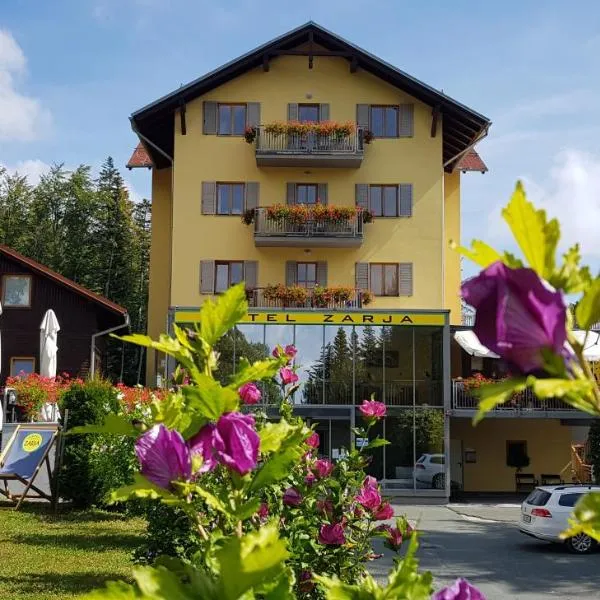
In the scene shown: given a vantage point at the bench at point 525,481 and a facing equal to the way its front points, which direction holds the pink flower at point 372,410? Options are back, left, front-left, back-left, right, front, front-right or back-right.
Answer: front

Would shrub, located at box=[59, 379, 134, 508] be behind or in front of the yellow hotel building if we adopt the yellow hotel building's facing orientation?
in front

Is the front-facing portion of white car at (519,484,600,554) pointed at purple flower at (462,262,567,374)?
no

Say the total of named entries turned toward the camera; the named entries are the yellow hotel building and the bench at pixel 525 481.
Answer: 2

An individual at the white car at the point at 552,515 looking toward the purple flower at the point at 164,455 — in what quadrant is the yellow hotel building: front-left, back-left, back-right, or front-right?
back-right

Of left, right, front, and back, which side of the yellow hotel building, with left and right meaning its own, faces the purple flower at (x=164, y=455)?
front

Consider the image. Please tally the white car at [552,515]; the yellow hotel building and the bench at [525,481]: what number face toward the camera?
2

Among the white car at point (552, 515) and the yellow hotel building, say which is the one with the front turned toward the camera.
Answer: the yellow hotel building

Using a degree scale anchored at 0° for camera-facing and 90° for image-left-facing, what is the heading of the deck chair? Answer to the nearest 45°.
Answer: approximately 45°

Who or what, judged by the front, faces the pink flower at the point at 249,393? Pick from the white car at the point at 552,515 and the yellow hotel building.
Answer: the yellow hotel building

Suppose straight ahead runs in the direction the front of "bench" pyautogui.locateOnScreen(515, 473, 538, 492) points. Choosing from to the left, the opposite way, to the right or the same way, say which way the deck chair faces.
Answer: the same way

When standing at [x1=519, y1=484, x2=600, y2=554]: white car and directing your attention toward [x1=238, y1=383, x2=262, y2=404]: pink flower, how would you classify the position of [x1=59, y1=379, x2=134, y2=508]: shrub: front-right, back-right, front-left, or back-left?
front-right

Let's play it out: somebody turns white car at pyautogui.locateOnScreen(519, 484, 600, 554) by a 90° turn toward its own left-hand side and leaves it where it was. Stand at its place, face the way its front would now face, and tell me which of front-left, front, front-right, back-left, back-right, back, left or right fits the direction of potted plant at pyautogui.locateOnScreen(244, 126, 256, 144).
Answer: front

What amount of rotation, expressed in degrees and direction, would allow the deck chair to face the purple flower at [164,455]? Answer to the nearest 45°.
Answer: approximately 45° to its left

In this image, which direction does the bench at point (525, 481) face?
toward the camera

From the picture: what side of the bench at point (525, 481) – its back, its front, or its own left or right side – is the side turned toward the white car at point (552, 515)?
front

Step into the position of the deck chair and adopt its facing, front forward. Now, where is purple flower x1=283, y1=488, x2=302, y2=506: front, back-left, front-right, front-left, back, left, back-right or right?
front-left

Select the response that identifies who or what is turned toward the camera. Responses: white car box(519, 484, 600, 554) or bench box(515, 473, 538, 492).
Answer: the bench

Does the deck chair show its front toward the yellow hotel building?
no
